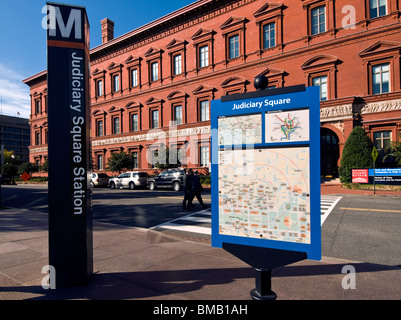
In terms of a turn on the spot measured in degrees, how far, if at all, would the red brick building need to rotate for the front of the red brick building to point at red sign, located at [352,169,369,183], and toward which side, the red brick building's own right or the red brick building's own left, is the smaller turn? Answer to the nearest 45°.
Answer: approximately 90° to the red brick building's own left

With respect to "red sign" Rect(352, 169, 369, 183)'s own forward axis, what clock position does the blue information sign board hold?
The blue information sign board is roughly at 12 o'clock from the red sign.

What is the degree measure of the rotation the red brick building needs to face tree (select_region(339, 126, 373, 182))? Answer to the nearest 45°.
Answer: approximately 90° to its left

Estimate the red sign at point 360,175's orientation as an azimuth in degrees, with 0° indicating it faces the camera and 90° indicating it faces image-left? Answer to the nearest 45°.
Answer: approximately 0°

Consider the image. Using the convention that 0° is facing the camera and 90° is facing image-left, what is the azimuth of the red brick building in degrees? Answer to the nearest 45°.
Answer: approximately 45°

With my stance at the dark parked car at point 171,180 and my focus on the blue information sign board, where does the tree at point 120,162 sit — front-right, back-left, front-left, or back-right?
back-right

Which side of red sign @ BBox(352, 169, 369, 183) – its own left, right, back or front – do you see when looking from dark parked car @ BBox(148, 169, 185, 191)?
right

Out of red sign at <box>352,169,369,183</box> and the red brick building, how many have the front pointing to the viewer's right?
0
